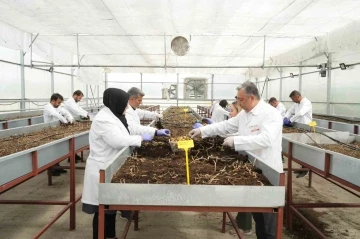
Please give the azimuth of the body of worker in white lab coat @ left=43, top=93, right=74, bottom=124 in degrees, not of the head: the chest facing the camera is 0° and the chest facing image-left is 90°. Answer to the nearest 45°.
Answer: approximately 315°

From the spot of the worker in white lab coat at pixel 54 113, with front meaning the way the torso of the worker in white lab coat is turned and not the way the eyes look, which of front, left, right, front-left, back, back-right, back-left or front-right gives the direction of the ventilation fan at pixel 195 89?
left

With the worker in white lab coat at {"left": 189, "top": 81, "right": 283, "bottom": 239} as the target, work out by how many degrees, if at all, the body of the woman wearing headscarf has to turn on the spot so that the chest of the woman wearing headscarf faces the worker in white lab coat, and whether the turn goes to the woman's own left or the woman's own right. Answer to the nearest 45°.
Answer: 0° — they already face them

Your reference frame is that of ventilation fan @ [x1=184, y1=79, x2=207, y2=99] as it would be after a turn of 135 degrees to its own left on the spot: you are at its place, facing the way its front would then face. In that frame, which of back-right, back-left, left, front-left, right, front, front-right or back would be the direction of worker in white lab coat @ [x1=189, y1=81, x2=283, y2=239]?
back-right

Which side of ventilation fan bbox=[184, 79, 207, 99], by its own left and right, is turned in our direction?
front

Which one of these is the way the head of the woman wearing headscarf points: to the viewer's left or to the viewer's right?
to the viewer's right

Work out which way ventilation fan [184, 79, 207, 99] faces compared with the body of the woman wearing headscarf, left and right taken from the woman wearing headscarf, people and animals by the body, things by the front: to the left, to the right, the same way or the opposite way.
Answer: to the right

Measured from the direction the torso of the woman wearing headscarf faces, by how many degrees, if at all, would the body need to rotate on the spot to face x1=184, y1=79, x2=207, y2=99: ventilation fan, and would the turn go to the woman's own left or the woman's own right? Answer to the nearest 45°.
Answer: approximately 90° to the woman's own left

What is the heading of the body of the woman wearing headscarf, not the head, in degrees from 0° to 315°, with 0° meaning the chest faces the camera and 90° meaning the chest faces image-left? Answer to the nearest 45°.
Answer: approximately 270°

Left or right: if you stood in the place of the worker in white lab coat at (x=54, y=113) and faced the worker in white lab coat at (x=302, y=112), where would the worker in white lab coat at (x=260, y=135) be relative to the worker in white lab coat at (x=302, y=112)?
right

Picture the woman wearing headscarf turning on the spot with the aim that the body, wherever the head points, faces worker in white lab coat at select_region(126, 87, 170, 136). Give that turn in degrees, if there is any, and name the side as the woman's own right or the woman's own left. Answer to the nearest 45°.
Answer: approximately 90° to the woman's own left

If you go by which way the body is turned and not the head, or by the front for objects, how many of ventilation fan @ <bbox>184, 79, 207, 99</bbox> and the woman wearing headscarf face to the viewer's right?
1
